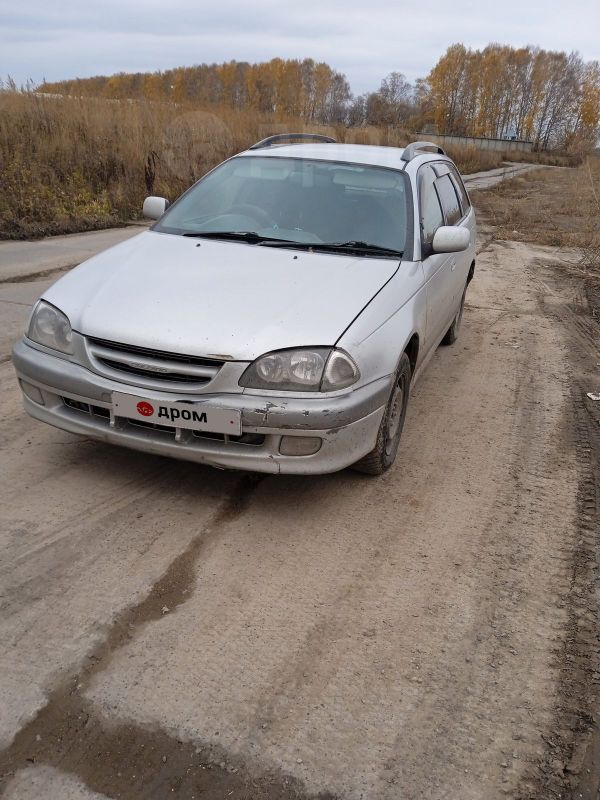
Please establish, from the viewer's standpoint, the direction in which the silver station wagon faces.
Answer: facing the viewer and to the left of the viewer
